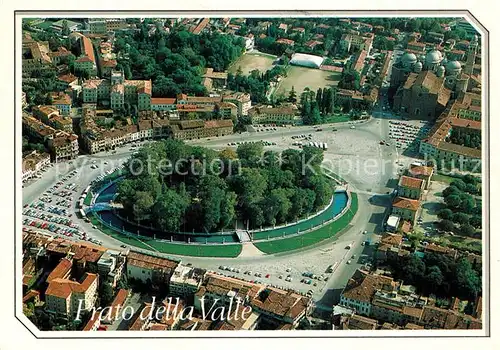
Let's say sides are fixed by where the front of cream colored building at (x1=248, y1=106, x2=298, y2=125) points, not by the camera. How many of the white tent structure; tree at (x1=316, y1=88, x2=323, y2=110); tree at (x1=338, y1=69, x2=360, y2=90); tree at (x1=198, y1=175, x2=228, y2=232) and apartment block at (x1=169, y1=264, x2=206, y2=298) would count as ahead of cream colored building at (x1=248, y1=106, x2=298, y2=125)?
2

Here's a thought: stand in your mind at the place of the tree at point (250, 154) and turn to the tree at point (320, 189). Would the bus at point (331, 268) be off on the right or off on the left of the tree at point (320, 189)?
right

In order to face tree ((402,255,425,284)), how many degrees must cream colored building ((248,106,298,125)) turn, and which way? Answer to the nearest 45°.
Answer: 0° — it already faces it

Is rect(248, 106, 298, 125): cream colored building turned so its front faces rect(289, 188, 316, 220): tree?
yes

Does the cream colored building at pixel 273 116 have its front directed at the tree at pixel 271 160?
yes

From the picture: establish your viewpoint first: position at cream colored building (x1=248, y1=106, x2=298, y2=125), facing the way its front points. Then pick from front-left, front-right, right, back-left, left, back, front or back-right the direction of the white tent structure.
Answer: back

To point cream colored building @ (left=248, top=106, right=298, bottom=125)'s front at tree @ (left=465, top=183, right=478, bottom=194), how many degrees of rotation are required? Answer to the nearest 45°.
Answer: approximately 45° to its left

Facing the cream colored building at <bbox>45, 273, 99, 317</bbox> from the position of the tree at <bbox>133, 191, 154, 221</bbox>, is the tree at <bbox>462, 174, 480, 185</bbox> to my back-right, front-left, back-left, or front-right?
back-left

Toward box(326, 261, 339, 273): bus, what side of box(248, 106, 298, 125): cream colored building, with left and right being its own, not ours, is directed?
front

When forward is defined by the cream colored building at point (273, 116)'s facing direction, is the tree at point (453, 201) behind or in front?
in front

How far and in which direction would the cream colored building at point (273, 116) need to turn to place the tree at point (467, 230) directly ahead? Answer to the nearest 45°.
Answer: approximately 45° to its left

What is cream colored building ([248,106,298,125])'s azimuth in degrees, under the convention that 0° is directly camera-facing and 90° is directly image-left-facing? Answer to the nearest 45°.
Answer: approximately 0°

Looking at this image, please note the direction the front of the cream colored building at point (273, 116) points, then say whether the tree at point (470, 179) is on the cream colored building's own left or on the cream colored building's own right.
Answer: on the cream colored building's own left

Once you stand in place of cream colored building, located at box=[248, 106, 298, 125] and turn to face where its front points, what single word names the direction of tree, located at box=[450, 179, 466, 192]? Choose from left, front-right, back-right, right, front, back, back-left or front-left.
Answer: front-left

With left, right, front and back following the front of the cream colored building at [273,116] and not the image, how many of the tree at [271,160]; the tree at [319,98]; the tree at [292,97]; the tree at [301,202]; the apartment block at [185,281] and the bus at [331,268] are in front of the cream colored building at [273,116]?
4

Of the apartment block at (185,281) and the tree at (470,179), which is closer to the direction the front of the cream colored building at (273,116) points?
the apartment block

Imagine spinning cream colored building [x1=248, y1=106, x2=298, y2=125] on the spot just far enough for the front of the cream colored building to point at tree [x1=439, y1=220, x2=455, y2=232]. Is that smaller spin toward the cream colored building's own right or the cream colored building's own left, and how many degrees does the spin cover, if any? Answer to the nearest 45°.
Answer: approximately 45° to the cream colored building's own left

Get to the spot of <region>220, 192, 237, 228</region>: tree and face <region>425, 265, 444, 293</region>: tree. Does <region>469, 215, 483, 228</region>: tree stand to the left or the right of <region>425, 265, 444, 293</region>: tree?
left

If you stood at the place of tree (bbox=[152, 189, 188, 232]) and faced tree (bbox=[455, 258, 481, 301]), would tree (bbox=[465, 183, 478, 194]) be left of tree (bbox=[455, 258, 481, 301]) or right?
left

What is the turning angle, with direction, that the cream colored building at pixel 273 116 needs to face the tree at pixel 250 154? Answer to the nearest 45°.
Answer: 0° — it already faces it
